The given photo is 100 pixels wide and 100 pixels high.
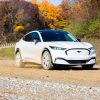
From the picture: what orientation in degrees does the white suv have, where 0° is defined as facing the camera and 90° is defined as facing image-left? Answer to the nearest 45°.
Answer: approximately 315°
